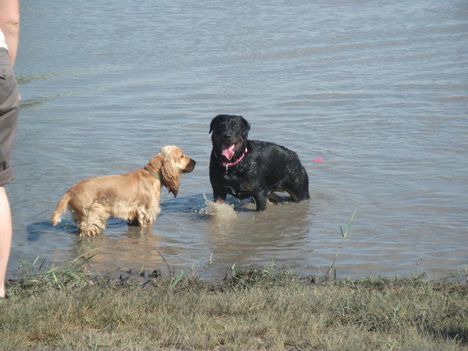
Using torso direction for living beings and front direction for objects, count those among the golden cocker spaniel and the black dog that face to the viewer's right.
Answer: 1

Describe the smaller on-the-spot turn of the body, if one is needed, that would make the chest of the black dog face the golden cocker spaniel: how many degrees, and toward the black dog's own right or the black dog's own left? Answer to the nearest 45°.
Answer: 0° — it already faces it

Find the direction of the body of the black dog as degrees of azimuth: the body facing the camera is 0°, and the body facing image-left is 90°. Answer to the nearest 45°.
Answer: approximately 45°

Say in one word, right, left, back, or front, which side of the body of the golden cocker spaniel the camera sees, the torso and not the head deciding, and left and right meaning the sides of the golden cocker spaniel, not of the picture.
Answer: right
